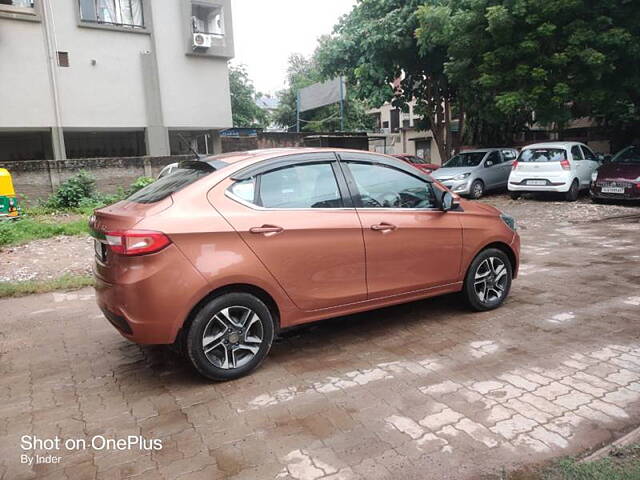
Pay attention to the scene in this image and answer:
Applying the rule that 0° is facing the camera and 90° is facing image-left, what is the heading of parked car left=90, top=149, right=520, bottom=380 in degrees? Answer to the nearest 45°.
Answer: approximately 225°

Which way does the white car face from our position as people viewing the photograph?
facing away from the viewer and to the right of the viewer

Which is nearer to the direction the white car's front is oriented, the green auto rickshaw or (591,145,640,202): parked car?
the parked car

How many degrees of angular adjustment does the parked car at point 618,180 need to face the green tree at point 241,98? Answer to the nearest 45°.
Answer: approximately 90° to its right

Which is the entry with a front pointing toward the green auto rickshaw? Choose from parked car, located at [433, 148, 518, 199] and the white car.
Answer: the parked car

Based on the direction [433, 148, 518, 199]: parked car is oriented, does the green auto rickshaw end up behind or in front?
in front

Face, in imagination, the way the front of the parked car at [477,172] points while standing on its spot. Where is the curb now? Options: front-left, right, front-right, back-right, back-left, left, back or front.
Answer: front-left

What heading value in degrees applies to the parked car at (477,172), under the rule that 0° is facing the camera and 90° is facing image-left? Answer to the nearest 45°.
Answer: approximately 45°

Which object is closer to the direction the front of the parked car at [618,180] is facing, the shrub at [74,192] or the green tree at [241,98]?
the shrub

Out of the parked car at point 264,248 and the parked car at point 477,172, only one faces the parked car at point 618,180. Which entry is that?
the parked car at point 264,248

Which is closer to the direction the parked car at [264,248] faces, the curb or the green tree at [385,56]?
the green tree

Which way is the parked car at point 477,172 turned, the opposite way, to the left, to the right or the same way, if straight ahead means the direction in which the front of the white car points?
the opposite way

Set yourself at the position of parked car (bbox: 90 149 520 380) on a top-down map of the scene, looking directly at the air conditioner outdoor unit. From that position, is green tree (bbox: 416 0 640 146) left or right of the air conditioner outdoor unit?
right

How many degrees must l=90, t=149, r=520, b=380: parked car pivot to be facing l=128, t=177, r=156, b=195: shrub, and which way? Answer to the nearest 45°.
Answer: approximately 45° to its left
